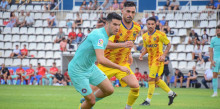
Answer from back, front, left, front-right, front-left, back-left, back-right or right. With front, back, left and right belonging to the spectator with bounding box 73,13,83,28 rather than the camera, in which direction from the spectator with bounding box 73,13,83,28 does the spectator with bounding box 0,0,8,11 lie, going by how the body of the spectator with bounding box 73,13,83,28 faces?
right

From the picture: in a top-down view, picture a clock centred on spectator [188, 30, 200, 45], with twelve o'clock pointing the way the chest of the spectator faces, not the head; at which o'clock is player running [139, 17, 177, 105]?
The player running is roughly at 12 o'clock from the spectator.

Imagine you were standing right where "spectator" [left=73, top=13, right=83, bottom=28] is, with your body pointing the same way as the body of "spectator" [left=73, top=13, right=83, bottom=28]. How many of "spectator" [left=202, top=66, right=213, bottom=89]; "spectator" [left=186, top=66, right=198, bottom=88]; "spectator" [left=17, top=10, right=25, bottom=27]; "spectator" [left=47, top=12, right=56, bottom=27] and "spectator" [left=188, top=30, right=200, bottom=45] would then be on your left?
3

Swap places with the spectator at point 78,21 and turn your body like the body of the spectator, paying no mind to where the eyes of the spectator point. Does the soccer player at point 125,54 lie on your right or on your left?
on your left

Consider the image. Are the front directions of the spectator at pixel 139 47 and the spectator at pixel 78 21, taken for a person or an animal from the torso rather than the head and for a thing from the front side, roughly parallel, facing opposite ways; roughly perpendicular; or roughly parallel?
roughly parallel

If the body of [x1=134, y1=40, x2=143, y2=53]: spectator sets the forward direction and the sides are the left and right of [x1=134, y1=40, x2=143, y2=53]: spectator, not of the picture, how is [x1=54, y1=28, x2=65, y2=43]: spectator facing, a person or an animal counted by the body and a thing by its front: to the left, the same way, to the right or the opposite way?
the same way

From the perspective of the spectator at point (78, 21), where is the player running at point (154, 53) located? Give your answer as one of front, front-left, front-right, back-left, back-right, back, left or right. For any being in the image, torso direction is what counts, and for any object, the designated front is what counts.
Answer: front-left

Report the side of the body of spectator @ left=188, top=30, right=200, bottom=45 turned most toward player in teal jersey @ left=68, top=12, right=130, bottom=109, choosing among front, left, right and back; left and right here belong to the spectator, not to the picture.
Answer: front

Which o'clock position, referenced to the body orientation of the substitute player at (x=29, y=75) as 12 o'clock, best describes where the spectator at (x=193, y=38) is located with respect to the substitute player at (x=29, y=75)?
the spectator at (x=193, y=38) is roughly at 8 o'clock from the substitute player at (x=29, y=75).

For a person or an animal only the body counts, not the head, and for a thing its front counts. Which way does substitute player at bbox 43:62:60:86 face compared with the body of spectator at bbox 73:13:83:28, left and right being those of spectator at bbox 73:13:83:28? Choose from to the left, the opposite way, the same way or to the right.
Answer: the same way

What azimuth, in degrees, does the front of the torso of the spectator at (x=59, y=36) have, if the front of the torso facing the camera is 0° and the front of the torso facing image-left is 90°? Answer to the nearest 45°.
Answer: approximately 45°

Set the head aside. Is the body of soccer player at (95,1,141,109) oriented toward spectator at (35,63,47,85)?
no

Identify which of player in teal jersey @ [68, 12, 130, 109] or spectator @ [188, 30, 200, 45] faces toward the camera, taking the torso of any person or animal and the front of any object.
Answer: the spectator

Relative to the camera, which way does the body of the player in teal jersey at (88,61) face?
to the viewer's right

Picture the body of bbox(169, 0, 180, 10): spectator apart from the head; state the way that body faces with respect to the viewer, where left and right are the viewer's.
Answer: facing the viewer

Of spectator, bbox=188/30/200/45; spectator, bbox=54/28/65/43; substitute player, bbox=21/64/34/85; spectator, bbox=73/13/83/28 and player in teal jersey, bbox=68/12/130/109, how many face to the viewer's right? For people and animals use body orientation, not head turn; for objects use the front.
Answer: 1

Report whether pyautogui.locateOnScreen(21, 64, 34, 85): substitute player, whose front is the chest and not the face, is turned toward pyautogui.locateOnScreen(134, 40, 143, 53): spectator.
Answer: no

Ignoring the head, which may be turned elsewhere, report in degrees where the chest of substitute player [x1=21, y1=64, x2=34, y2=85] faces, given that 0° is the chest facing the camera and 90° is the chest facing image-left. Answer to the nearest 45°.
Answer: approximately 45°

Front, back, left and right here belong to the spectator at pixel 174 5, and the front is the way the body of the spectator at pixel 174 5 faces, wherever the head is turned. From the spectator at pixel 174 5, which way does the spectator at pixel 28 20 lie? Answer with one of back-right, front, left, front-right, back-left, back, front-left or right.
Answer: right
